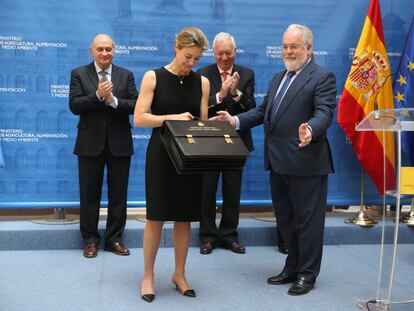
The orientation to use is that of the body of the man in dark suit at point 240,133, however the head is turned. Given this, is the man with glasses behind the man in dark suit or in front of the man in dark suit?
in front

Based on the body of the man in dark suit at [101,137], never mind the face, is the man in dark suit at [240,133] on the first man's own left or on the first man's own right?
on the first man's own left

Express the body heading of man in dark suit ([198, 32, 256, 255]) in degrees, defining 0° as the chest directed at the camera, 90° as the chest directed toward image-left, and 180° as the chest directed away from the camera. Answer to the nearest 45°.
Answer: approximately 0°

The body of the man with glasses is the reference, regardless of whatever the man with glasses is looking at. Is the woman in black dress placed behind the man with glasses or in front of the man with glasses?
in front

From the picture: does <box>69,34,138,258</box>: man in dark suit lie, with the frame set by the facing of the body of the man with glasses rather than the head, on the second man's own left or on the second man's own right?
on the second man's own right

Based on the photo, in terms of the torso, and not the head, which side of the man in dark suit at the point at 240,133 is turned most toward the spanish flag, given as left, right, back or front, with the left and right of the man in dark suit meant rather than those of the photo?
left

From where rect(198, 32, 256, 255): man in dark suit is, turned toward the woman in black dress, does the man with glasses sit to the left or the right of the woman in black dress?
left

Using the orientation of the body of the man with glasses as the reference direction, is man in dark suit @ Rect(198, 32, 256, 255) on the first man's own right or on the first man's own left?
on the first man's own right

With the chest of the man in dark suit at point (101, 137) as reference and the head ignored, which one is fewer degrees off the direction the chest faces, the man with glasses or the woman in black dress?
the woman in black dress

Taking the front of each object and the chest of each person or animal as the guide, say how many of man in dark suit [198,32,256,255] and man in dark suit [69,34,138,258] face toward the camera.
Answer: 2

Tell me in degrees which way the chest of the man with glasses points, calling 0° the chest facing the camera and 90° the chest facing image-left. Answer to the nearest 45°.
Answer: approximately 45°
